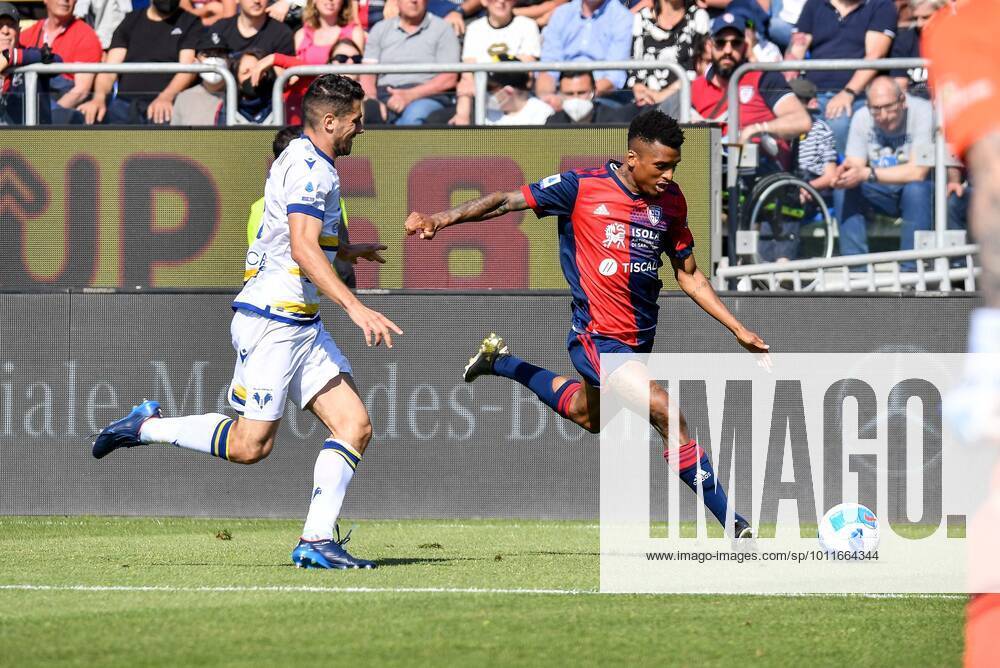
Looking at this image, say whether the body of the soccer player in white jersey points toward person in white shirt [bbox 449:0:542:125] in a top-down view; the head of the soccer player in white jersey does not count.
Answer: no

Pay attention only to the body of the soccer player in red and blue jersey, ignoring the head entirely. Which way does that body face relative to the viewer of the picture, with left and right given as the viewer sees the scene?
facing the viewer and to the right of the viewer

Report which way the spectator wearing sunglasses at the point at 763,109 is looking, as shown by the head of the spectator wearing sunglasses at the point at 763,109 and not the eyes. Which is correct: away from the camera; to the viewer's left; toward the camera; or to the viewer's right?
toward the camera

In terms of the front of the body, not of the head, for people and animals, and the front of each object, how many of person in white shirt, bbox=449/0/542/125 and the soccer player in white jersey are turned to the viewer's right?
1

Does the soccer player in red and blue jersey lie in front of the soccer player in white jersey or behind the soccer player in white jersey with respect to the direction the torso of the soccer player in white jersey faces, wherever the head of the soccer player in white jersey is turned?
in front

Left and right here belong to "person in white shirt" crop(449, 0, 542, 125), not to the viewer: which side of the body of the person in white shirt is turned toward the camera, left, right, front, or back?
front

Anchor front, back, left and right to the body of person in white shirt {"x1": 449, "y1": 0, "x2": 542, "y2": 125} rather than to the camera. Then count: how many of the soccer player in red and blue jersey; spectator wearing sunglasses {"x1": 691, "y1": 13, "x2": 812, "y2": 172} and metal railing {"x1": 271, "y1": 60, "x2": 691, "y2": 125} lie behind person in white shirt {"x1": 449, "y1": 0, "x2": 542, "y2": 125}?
0

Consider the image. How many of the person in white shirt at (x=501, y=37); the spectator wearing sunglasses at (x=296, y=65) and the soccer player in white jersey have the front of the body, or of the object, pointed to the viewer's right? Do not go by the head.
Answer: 1

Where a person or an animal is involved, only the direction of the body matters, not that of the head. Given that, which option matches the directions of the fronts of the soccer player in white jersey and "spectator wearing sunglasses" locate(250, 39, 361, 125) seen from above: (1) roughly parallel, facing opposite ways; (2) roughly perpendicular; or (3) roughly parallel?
roughly perpendicular

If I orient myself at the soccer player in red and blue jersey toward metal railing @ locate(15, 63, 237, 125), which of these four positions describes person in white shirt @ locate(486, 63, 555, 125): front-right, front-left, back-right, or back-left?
front-right

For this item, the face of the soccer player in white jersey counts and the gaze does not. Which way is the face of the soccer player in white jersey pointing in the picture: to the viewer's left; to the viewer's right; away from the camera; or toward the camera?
to the viewer's right

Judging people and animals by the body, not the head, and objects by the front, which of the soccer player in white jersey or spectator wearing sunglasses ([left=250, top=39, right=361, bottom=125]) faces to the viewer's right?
the soccer player in white jersey

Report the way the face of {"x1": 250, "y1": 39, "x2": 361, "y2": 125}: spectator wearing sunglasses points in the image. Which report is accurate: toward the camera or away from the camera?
toward the camera

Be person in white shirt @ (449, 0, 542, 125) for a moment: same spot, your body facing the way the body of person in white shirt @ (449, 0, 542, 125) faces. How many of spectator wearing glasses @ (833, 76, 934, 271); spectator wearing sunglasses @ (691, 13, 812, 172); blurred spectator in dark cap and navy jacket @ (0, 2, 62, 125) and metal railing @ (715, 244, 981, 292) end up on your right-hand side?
1

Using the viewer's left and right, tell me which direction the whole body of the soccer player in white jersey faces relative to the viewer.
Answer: facing to the right of the viewer

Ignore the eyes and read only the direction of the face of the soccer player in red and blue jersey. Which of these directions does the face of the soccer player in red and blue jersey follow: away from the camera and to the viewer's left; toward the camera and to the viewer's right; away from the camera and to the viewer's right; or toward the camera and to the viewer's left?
toward the camera and to the viewer's right

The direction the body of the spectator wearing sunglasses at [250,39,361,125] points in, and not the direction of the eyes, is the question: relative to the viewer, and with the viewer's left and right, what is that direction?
facing the viewer

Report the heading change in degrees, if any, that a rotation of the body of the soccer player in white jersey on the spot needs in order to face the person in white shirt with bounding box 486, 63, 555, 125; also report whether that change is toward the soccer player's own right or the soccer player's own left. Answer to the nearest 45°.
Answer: approximately 45° to the soccer player's own left

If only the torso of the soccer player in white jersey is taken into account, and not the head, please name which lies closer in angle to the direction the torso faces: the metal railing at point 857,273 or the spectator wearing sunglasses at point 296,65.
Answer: the metal railing
